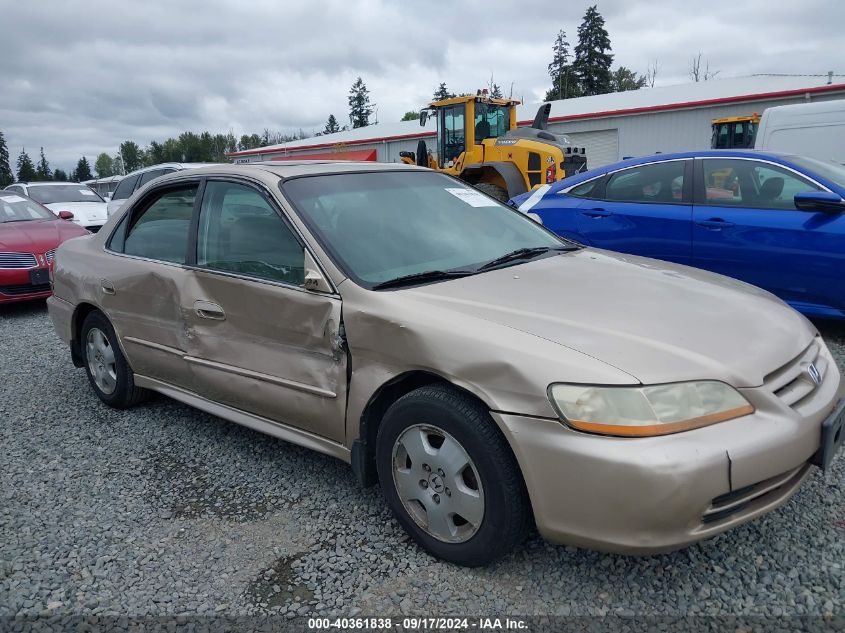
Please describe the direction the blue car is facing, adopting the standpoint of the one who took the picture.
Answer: facing the viewer and to the right of the viewer

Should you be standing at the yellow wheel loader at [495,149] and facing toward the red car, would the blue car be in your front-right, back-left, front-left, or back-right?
front-left

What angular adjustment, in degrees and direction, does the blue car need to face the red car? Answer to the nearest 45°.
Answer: approximately 135° to its right

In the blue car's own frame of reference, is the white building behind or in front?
behind

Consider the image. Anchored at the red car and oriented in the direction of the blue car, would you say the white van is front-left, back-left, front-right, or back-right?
front-left

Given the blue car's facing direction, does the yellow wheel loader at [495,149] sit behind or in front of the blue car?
behind

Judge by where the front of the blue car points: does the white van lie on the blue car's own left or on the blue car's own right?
on the blue car's own left
